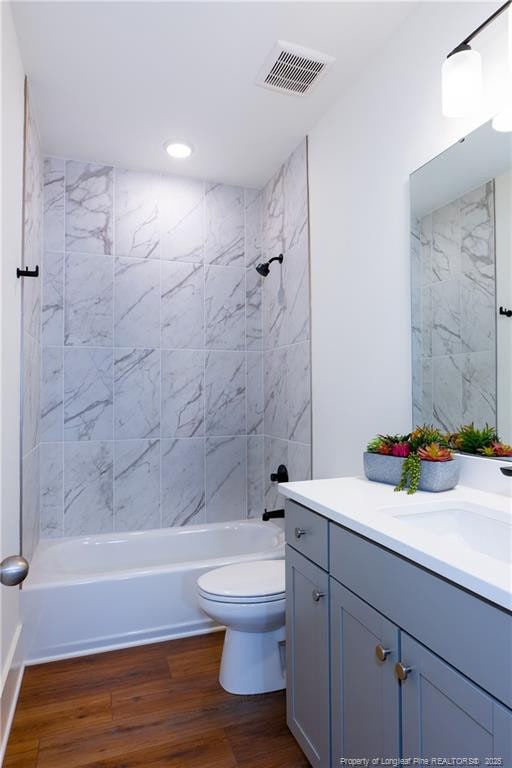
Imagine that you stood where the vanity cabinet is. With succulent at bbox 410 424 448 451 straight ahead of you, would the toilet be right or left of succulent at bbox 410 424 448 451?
left

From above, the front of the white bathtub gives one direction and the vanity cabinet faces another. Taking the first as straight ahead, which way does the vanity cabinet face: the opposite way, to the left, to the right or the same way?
to the right

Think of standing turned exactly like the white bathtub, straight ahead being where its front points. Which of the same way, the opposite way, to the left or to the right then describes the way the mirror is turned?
to the right

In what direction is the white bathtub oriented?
toward the camera

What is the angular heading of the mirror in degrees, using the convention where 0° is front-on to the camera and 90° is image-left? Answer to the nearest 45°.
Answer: approximately 45°

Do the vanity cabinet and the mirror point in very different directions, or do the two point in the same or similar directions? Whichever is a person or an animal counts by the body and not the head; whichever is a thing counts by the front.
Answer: same or similar directions

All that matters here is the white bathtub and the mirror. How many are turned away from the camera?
0

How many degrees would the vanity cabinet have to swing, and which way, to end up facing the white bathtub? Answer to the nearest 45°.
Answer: approximately 90° to its right

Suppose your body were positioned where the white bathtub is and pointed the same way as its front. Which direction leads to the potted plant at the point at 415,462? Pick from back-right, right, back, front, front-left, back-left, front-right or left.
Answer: front-left

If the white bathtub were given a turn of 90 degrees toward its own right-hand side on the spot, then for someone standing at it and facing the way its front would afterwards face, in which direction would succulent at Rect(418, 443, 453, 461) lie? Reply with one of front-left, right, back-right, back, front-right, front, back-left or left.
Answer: back-left

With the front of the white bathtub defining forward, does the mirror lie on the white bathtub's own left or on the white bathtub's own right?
on the white bathtub's own left

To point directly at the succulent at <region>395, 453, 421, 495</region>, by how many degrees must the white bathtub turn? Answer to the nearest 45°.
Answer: approximately 45° to its left

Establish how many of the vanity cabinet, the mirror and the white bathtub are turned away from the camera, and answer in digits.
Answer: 0
